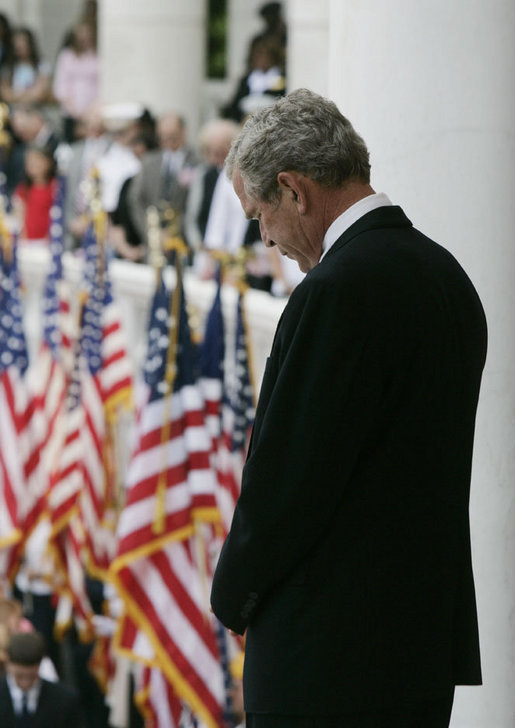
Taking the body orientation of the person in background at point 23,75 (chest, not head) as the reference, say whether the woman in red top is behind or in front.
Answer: in front

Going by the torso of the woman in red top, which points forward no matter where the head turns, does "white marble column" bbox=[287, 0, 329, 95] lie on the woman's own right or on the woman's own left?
on the woman's own left

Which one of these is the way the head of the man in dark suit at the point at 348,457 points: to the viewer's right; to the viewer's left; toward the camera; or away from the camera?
to the viewer's left

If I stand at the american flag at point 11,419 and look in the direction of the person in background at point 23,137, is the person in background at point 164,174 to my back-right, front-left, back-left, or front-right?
front-right

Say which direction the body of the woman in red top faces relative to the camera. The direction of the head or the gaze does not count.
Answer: toward the camera

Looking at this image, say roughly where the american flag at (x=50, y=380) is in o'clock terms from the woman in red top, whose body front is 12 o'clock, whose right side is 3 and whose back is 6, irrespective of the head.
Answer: The american flag is roughly at 12 o'clock from the woman in red top.

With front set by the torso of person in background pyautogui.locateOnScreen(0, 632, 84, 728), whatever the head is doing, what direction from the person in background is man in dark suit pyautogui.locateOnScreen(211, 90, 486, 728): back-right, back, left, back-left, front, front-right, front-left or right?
front

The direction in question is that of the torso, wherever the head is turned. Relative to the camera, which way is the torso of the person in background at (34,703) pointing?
toward the camera

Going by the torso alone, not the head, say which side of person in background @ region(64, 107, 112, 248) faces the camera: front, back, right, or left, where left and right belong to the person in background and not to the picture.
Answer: front

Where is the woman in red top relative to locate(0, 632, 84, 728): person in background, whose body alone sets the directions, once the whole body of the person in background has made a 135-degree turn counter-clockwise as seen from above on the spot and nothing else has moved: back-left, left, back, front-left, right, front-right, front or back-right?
front-left

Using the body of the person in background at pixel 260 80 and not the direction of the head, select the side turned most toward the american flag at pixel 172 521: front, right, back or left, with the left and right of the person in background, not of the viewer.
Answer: front

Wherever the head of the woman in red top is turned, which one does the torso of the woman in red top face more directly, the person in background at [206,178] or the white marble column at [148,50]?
the person in background
